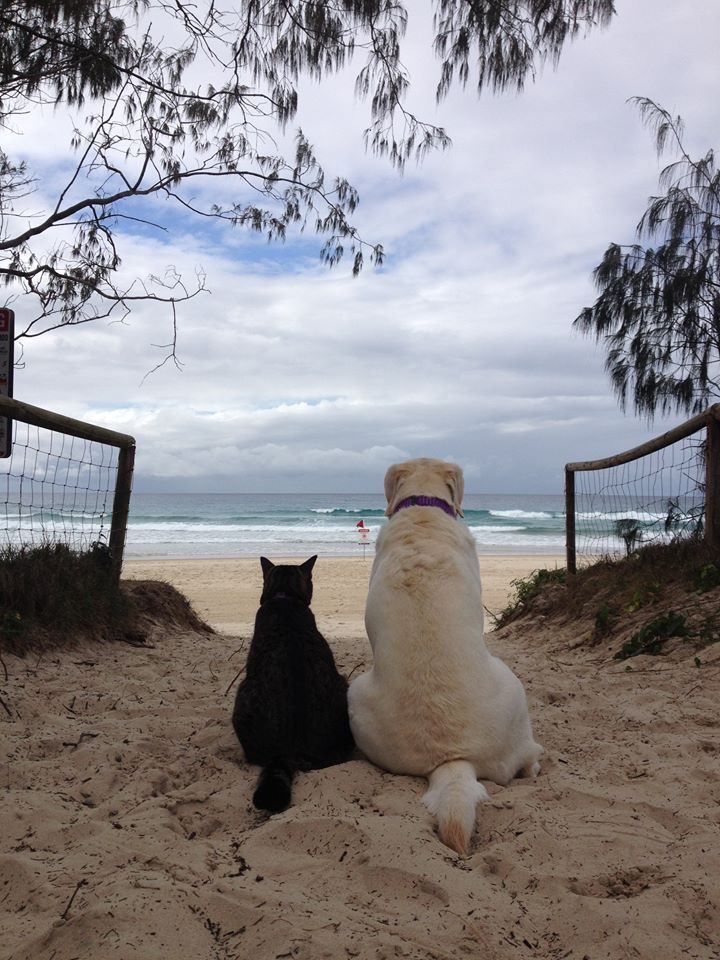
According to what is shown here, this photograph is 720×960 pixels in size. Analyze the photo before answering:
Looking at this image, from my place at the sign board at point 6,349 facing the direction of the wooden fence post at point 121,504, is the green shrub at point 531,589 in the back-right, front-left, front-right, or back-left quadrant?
front-right

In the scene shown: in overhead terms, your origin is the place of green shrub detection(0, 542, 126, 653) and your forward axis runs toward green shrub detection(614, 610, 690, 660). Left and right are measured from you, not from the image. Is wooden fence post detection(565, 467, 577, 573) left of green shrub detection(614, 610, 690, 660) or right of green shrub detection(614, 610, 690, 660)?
left

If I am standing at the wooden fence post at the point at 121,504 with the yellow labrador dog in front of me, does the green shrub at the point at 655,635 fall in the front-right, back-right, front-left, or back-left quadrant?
front-left

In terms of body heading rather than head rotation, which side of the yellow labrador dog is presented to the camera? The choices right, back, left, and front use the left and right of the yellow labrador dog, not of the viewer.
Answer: back

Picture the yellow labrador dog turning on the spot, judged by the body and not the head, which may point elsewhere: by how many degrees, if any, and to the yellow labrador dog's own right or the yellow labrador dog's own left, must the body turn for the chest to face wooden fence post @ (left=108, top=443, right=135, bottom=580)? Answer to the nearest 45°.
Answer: approximately 45° to the yellow labrador dog's own left

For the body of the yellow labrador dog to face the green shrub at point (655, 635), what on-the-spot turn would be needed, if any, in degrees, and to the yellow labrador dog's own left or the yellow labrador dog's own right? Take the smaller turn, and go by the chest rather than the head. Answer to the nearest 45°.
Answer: approximately 45° to the yellow labrador dog's own right

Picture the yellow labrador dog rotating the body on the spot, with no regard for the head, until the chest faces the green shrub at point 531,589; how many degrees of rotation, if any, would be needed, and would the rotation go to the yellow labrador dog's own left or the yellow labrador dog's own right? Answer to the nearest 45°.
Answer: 0° — it already faces it

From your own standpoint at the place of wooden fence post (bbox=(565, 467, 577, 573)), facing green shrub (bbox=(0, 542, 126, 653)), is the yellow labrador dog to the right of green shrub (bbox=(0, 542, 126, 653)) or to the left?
left
